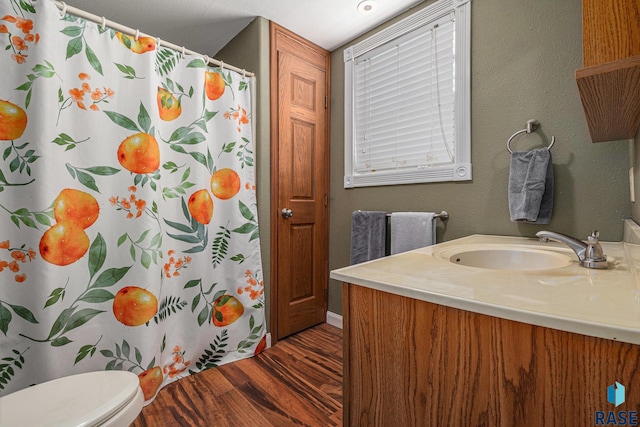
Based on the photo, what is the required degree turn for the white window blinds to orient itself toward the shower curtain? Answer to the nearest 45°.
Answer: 0° — it already faces it

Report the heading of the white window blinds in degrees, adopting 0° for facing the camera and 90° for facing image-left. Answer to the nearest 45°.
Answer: approximately 45°

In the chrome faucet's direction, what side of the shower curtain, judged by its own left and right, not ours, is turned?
front

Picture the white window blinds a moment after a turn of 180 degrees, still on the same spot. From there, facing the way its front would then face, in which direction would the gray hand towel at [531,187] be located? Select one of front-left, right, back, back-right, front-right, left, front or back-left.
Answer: right

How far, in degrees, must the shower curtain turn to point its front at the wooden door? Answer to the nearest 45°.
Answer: approximately 45° to its left

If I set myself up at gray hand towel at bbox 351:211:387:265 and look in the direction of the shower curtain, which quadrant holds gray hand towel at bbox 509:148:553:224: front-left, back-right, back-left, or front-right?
back-left

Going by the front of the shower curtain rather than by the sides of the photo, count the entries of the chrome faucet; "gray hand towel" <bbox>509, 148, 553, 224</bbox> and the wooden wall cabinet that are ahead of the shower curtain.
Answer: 3

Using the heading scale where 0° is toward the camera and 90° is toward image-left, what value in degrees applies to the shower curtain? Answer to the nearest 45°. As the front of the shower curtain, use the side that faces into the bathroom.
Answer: approximately 315°

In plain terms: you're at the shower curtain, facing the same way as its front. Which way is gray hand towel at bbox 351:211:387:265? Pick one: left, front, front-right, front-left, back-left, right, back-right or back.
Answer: front-left

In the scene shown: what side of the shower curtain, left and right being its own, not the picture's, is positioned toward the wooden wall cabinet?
front

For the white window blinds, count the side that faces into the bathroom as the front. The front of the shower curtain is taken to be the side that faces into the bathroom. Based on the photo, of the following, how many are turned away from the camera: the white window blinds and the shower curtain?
0

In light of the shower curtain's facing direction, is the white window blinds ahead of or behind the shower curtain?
ahead

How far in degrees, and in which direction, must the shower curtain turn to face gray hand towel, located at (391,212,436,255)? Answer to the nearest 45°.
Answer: approximately 45° to its left

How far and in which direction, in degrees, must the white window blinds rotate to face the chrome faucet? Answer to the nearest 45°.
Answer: approximately 90° to its left
